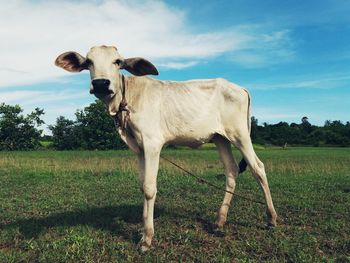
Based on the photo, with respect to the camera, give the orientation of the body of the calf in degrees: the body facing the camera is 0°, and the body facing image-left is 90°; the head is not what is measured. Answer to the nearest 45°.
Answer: approximately 45°
